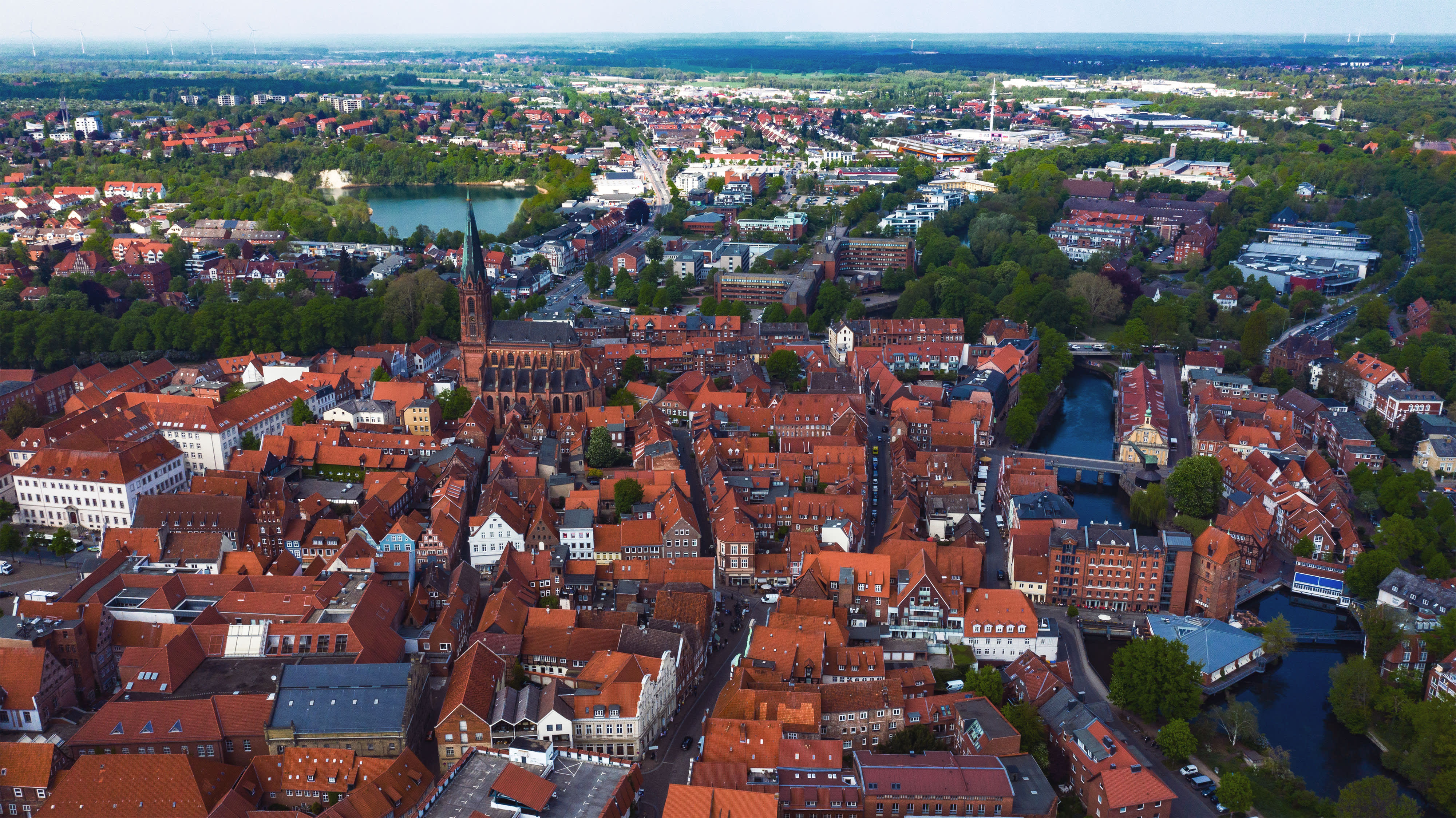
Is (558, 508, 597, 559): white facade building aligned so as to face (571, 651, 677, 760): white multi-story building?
yes

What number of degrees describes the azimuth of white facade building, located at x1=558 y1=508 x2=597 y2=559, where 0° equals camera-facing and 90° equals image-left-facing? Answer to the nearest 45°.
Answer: approximately 0°

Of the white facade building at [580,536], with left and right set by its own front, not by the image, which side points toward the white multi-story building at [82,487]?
right

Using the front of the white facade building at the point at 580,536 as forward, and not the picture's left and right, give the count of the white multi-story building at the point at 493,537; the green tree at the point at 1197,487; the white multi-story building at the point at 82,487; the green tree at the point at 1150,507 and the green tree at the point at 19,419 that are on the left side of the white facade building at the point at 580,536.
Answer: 2

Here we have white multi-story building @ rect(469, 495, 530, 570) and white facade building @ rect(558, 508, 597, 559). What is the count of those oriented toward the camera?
2

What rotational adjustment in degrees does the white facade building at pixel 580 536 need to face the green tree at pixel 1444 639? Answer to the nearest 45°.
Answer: approximately 90° to its left

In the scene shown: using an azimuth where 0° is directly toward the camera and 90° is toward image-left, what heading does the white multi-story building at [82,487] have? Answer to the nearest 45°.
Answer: approximately 0°

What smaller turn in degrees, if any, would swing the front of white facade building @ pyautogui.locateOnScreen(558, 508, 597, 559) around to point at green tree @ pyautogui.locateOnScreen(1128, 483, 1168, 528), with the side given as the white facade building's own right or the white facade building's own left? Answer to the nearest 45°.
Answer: approximately 90° to the white facade building's own left

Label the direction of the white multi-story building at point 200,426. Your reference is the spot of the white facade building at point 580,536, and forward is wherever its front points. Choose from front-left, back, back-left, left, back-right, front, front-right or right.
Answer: back-right

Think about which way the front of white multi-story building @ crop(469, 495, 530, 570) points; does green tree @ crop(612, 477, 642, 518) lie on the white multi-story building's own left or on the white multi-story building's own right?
on the white multi-story building's own left

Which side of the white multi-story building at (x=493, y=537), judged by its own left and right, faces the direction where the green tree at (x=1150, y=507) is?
left
